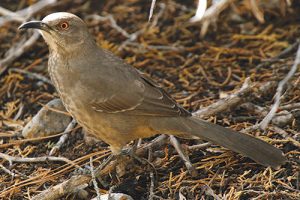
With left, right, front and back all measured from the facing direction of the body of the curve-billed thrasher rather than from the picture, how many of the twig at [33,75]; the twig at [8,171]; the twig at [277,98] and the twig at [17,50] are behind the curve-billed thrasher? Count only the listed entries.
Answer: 1

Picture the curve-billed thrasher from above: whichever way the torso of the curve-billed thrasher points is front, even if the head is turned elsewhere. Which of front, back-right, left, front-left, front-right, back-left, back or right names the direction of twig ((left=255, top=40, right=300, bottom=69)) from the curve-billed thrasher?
back-right

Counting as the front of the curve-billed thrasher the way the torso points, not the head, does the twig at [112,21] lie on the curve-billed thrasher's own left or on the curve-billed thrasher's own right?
on the curve-billed thrasher's own right

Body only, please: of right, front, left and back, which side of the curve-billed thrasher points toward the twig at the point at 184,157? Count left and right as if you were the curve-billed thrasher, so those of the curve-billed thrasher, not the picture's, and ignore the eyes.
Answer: back

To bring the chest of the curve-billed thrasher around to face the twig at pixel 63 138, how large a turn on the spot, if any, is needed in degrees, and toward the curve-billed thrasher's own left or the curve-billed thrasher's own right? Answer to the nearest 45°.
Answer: approximately 45° to the curve-billed thrasher's own right

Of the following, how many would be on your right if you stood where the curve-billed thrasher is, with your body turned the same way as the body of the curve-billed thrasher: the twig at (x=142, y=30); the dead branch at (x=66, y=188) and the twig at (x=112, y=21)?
2

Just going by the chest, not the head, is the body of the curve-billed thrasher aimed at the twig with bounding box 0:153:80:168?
yes

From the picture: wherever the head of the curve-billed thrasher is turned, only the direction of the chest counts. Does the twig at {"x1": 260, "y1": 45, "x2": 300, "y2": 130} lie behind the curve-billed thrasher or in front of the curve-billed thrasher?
behind

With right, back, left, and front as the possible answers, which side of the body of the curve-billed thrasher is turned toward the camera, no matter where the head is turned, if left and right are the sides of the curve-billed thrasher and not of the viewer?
left

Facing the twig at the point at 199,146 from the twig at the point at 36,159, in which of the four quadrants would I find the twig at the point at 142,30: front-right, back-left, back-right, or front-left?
front-left

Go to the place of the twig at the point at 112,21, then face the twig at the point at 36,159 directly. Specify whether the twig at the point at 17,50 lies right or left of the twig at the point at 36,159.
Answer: right

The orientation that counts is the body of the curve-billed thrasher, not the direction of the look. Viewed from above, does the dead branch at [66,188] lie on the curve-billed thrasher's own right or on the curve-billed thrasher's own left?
on the curve-billed thrasher's own left

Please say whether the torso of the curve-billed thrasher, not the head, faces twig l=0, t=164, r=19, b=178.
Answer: yes
